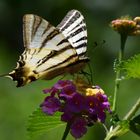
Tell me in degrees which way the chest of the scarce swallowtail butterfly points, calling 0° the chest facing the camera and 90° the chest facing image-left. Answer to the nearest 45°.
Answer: approximately 270°

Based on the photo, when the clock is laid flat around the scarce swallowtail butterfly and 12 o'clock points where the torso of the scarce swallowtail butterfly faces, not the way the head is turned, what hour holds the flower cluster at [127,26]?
The flower cluster is roughly at 12 o'clock from the scarce swallowtail butterfly.

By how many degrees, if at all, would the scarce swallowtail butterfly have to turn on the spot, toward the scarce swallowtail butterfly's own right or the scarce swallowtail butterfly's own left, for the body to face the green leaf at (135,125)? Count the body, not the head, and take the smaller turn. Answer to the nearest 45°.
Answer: approximately 45° to the scarce swallowtail butterfly's own right

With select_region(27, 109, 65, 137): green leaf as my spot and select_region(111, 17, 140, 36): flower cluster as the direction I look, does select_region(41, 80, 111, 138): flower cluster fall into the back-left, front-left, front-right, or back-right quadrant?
front-right
